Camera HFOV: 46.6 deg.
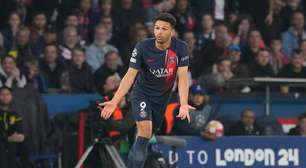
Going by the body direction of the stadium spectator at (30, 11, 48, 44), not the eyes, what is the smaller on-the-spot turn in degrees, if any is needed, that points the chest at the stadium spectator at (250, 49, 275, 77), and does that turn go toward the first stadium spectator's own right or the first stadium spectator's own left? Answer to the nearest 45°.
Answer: approximately 90° to the first stadium spectator's own left

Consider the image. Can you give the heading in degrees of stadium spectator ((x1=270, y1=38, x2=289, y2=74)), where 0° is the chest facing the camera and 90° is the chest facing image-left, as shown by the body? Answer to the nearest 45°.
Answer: approximately 0°

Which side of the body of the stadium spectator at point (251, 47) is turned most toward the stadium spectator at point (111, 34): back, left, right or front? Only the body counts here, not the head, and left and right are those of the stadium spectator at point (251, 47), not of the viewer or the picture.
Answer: right

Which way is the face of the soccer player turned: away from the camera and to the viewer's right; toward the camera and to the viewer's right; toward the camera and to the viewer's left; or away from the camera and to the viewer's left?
toward the camera and to the viewer's left
